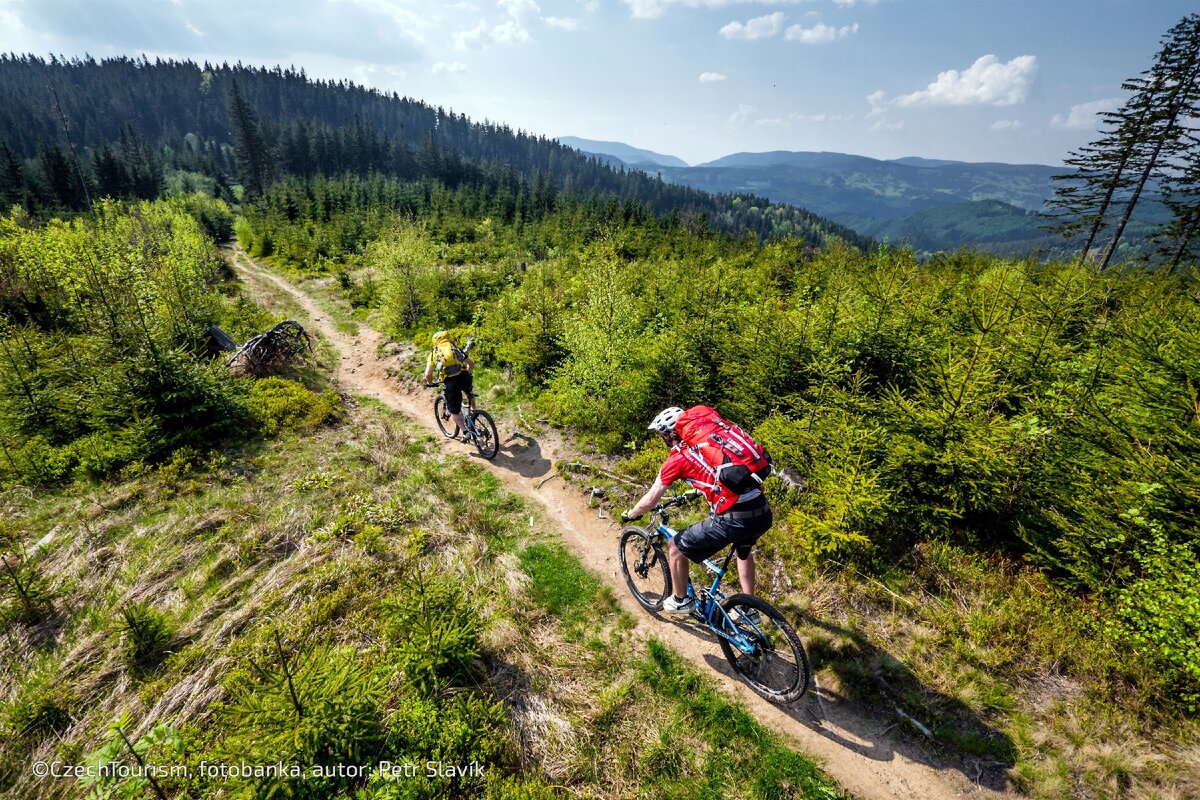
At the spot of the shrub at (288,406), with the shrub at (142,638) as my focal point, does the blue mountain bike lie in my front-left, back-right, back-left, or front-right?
front-left

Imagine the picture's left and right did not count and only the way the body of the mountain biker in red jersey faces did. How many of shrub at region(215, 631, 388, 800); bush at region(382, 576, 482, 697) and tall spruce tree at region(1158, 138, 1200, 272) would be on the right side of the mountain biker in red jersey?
1

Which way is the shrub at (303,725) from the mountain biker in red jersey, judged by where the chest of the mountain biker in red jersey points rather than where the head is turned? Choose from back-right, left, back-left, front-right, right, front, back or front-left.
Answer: left

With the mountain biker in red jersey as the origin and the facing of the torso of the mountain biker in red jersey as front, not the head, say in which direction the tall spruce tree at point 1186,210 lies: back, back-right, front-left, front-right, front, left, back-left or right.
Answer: right

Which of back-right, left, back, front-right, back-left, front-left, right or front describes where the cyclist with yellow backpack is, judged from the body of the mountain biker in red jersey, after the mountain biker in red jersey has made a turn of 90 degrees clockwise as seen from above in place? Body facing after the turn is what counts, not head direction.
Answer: left

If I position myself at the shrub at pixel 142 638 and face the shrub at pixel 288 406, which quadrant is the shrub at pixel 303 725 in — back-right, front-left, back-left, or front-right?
back-right

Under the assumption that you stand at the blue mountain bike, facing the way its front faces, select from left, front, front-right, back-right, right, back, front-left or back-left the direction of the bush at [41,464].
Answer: front-left

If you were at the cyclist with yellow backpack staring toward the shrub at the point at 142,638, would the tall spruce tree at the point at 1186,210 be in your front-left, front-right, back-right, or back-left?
back-left

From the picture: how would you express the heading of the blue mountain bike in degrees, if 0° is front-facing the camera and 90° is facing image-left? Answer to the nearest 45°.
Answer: approximately 135°

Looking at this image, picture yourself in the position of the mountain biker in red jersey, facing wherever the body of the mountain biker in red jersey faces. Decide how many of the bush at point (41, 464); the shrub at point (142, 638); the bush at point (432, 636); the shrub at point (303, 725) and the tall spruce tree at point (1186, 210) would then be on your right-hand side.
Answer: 1

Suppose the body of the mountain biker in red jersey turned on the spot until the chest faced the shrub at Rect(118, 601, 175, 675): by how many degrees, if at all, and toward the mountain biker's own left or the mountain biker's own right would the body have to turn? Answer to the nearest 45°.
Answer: approximately 45° to the mountain biker's own left

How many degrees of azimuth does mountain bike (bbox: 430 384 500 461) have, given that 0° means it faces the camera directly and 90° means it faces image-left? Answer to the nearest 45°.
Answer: approximately 135°

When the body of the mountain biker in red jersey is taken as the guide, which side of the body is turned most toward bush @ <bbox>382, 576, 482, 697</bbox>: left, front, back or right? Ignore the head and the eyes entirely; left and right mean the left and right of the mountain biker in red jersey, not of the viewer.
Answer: left

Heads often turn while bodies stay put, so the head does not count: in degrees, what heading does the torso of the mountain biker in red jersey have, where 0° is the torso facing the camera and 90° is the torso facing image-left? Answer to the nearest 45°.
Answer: approximately 135°
